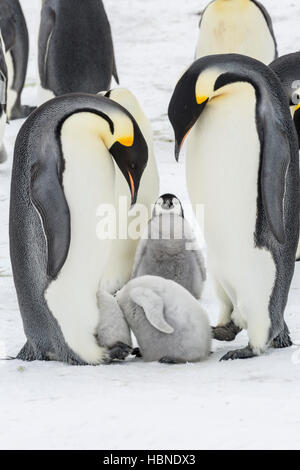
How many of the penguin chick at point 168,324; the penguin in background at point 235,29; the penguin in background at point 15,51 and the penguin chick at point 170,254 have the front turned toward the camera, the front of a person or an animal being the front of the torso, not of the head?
2

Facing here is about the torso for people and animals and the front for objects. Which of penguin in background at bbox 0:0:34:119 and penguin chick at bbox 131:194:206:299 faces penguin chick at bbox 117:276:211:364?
penguin chick at bbox 131:194:206:299

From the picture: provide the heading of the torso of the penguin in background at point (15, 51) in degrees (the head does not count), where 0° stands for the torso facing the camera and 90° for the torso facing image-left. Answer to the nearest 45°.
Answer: approximately 90°

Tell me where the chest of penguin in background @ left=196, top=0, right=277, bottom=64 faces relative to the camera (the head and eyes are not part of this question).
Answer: toward the camera

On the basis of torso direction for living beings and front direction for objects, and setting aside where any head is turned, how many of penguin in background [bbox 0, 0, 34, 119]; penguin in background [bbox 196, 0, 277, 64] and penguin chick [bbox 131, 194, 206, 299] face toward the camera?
2

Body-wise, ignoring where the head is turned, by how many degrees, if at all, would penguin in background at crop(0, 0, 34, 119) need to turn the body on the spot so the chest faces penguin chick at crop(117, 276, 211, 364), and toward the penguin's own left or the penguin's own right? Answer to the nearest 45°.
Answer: approximately 90° to the penguin's own left

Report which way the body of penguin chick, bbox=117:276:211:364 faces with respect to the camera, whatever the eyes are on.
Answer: to the viewer's left

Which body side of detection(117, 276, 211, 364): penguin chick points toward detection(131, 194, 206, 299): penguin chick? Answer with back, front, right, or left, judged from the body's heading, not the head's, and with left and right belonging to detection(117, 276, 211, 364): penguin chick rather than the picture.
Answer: right

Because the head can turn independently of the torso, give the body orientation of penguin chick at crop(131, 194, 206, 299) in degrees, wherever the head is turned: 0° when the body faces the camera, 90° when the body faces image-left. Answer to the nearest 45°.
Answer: approximately 0°

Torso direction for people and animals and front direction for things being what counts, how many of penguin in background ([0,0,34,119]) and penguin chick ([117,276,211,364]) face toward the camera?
0
